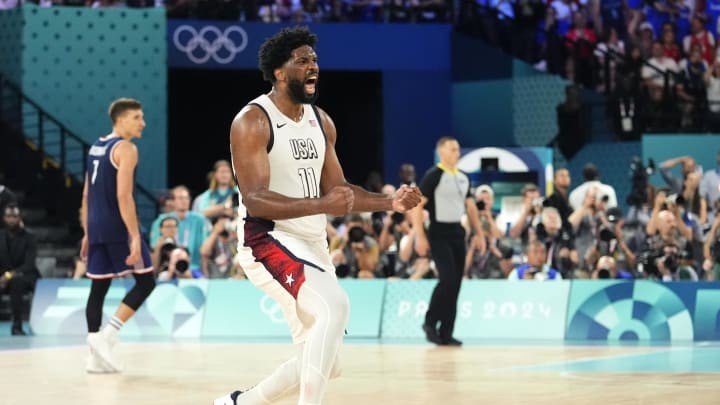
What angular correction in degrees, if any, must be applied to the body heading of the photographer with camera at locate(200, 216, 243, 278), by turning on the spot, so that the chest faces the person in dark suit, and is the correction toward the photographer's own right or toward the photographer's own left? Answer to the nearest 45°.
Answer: approximately 135° to the photographer's own right

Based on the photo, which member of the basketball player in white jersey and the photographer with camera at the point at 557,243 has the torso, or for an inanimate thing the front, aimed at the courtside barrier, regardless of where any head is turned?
the photographer with camera

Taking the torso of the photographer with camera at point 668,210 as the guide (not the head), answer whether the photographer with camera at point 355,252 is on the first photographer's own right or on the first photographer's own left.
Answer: on the first photographer's own right

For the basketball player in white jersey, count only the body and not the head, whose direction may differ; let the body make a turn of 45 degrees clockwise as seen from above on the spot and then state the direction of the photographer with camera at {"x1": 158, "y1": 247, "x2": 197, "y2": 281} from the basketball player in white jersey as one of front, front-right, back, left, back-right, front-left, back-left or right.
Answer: back

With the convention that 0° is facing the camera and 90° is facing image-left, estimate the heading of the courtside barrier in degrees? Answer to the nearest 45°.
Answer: approximately 0°

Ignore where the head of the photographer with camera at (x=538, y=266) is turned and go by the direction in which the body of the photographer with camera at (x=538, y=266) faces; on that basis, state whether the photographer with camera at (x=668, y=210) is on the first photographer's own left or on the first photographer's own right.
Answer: on the first photographer's own left

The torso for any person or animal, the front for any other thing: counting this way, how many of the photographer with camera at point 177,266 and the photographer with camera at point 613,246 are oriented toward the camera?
2

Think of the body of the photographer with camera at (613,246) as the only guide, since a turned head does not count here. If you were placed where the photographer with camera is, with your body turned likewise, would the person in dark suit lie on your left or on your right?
on your right
